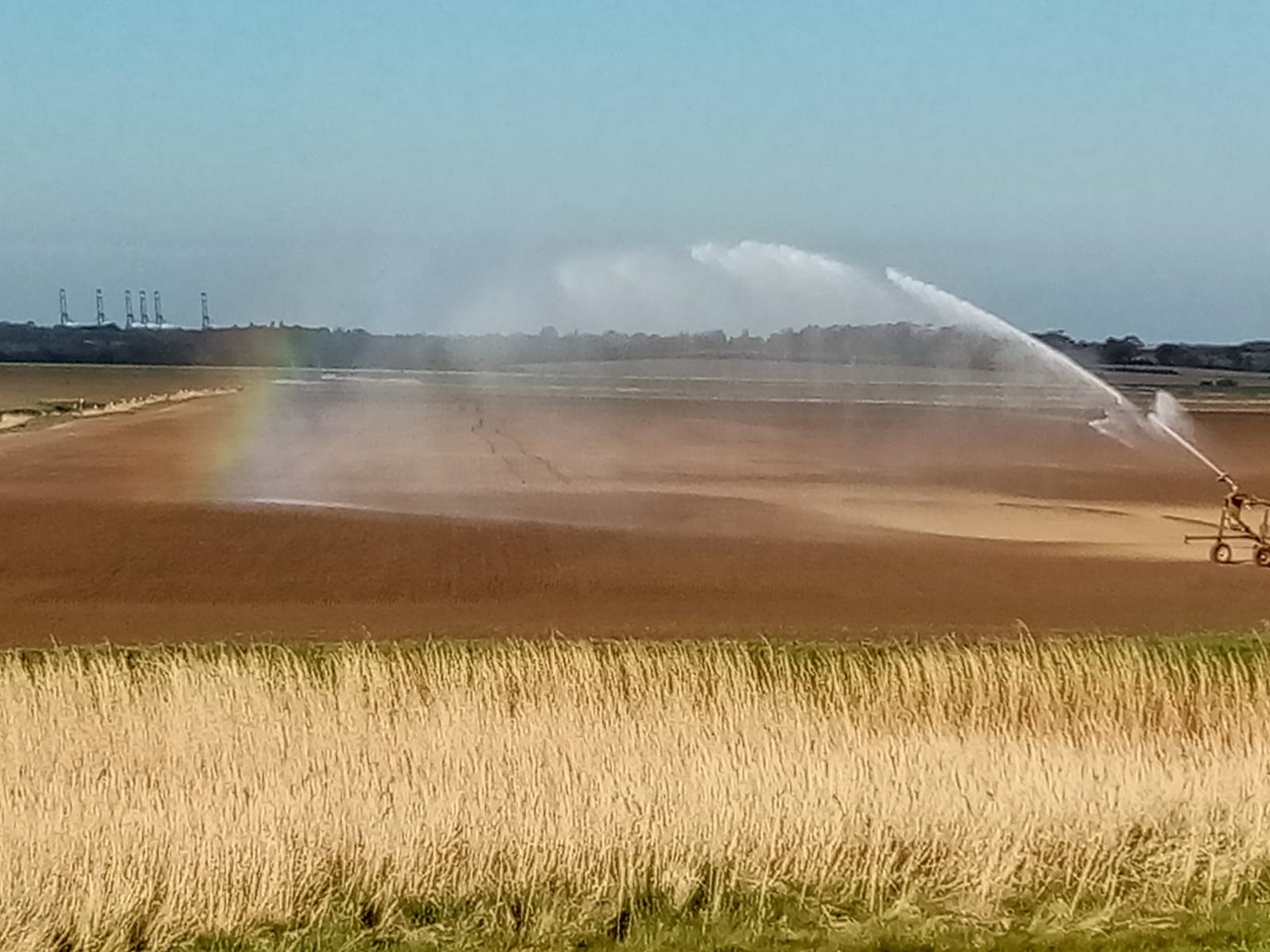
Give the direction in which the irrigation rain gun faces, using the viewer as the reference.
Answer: facing to the left of the viewer
